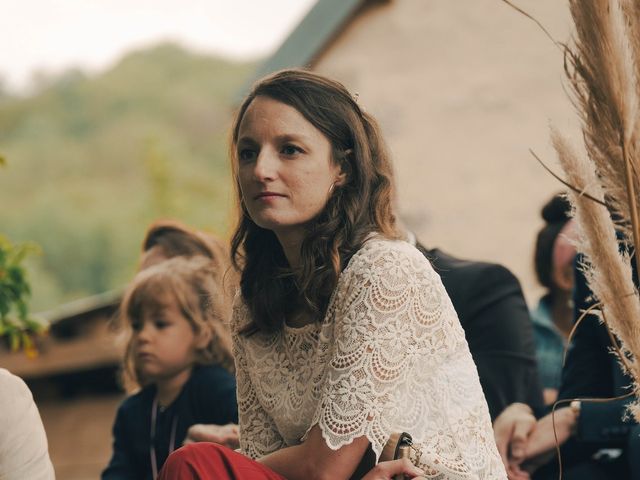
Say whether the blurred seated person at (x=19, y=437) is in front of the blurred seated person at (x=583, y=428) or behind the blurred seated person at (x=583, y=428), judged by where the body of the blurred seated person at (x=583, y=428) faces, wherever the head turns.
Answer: in front

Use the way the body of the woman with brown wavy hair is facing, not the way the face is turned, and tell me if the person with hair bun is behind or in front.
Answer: behind

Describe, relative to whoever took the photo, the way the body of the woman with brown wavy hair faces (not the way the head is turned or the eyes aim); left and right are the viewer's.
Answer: facing the viewer and to the left of the viewer

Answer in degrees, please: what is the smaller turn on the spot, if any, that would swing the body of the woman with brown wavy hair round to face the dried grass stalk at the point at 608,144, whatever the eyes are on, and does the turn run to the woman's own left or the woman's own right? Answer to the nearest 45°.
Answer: approximately 90° to the woman's own left

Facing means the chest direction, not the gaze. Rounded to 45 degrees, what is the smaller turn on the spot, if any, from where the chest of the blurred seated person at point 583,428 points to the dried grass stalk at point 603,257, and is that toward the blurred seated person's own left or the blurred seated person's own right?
approximately 45° to the blurred seated person's own left

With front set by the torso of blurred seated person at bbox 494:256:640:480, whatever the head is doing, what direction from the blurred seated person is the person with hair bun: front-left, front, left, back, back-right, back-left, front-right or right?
back-right

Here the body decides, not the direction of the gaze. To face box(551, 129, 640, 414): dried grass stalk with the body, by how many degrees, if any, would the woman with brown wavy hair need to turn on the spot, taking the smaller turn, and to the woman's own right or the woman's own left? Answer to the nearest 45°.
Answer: approximately 90° to the woman's own left

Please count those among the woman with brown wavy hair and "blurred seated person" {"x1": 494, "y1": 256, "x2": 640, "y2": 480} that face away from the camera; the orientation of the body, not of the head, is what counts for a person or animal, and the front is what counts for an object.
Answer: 0

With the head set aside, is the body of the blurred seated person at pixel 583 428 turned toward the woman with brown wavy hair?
yes

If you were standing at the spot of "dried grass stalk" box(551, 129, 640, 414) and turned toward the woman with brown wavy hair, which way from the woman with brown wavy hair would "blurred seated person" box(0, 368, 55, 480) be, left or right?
left

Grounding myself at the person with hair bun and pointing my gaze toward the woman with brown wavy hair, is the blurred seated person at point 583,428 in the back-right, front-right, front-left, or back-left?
front-left

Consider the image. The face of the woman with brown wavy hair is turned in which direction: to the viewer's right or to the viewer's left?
to the viewer's left

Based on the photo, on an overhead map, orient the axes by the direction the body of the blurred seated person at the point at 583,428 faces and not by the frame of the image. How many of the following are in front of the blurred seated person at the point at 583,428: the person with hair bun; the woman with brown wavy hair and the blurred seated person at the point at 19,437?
2
